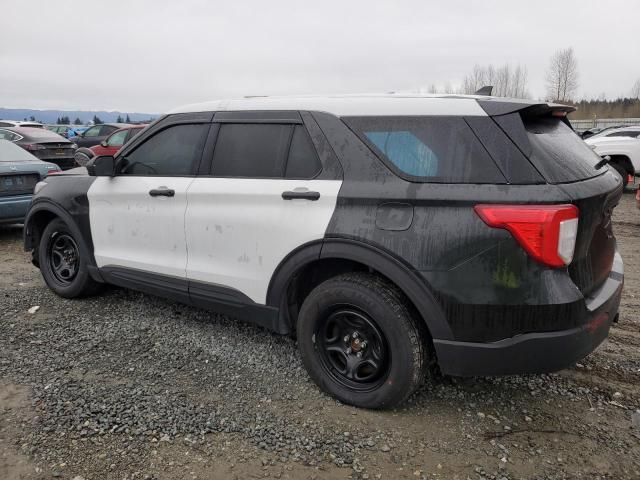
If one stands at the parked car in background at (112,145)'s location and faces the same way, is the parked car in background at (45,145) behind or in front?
in front

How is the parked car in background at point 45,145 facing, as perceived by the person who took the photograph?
facing away from the viewer and to the left of the viewer

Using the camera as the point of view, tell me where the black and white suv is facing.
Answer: facing away from the viewer and to the left of the viewer

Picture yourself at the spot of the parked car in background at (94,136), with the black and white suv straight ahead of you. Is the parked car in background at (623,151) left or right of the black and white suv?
left

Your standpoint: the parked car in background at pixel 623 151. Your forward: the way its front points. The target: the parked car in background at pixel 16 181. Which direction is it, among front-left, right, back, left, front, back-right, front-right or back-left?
front-left

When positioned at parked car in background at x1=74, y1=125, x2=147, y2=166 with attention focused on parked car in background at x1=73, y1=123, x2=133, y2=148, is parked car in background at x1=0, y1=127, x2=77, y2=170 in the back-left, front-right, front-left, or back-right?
back-left

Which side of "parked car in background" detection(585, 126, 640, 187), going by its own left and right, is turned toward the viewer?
left

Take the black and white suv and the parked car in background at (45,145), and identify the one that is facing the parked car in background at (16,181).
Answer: the black and white suv

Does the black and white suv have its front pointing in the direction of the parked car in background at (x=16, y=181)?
yes

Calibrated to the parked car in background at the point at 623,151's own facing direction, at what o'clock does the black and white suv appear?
The black and white suv is roughly at 9 o'clock from the parked car in background.

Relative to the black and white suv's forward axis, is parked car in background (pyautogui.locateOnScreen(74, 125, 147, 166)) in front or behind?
in front
